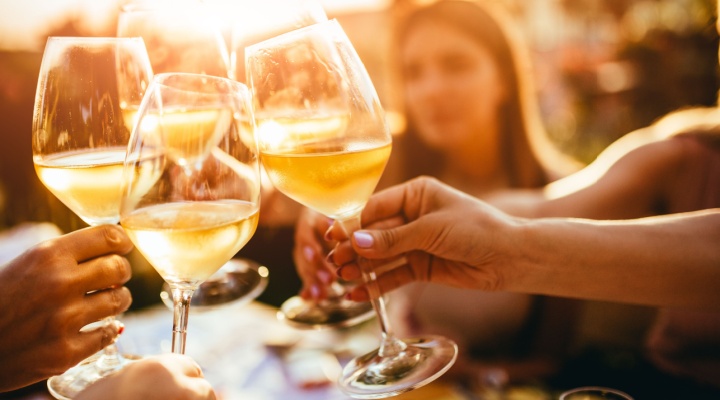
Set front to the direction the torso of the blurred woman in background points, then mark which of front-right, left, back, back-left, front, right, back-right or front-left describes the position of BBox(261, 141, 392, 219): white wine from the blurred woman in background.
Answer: front-left

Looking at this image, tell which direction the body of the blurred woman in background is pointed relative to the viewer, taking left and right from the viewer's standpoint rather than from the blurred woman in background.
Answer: facing the viewer and to the left of the viewer

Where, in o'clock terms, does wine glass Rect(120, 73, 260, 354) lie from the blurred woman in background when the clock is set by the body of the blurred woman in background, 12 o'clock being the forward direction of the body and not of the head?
The wine glass is roughly at 11 o'clock from the blurred woman in background.

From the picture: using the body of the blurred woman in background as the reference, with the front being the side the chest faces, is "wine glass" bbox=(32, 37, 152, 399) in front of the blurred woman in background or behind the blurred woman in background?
in front

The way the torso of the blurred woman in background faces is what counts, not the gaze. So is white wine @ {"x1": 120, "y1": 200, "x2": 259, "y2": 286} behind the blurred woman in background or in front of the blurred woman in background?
in front
